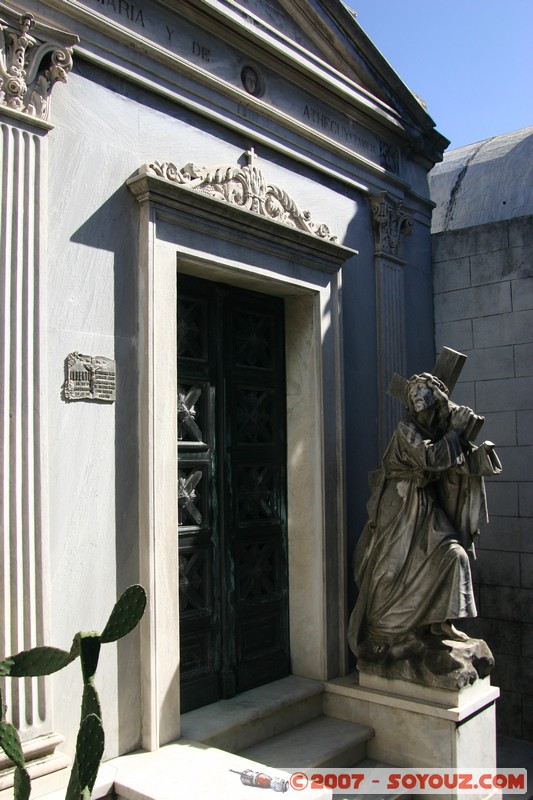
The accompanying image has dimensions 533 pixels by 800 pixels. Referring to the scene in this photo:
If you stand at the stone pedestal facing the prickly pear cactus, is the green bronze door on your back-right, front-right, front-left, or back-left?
front-right

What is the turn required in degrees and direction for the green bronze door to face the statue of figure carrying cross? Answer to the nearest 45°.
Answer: approximately 45° to its left

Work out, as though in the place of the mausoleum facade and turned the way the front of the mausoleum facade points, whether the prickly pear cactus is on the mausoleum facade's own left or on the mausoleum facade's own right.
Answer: on the mausoleum facade's own right

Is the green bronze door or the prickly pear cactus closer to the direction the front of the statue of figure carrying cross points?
the prickly pear cactus

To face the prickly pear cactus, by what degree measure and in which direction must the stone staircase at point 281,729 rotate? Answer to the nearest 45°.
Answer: approximately 45° to its right

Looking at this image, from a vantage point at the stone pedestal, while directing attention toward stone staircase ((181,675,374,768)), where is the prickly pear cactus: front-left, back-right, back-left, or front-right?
front-left

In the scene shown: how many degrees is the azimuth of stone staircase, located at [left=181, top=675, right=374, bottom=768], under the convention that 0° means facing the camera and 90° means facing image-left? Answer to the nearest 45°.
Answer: approximately 315°

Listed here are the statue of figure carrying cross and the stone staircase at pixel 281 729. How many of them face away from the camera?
0

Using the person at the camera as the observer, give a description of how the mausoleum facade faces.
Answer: facing the viewer and to the right of the viewer
